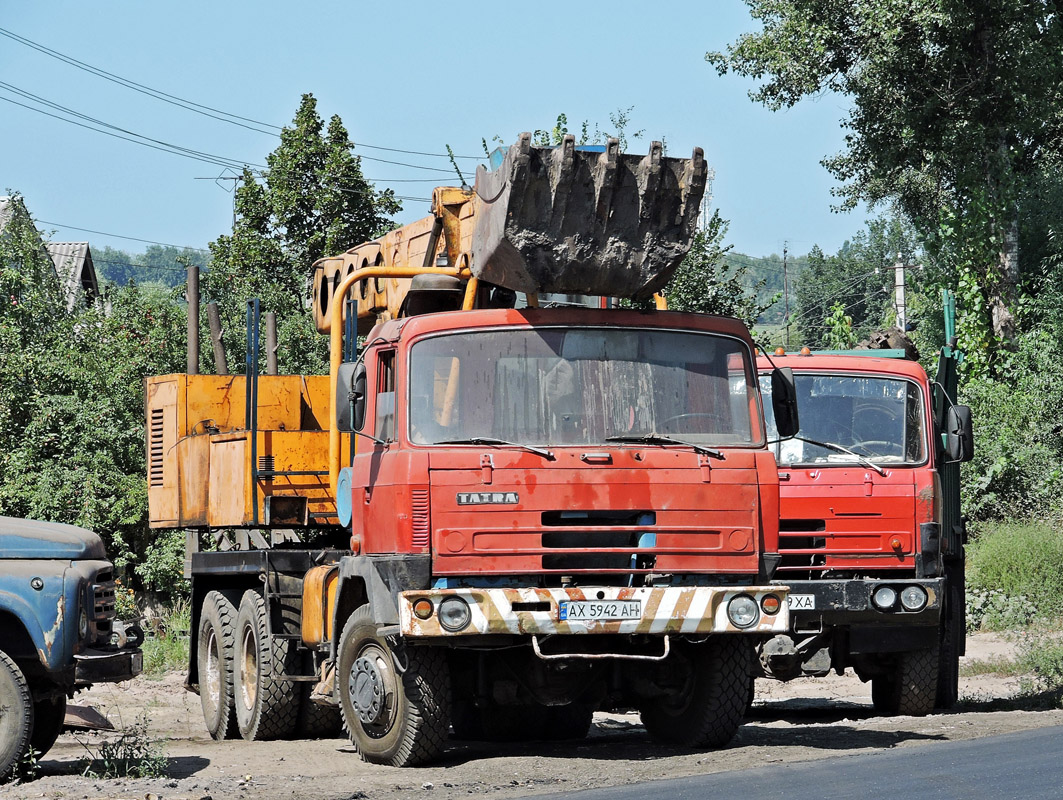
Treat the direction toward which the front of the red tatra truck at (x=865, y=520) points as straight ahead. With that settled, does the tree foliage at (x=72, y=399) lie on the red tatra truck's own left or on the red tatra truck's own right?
on the red tatra truck's own right

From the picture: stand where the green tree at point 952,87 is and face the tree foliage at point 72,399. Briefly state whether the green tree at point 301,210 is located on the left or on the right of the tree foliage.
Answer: right

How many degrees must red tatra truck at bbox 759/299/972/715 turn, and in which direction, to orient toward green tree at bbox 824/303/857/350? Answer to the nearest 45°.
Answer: approximately 180°

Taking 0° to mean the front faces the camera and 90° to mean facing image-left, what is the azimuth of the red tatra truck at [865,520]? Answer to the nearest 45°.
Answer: approximately 0°

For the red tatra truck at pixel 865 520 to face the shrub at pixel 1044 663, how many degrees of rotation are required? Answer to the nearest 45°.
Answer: approximately 135° to its left

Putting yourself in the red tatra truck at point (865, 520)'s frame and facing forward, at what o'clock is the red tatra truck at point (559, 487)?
the red tatra truck at point (559, 487) is roughly at 1 o'clock from the red tatra truck at point (865, 520).

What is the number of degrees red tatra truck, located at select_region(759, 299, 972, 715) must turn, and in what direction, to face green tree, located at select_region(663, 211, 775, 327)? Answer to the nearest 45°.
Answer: approximately 180°

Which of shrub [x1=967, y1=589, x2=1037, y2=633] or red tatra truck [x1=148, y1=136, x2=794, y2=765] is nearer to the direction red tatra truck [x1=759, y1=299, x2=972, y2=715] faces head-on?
the red tatra truck

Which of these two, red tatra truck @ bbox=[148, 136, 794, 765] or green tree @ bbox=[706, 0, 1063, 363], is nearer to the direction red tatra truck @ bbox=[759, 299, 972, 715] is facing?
the red tatra truck
